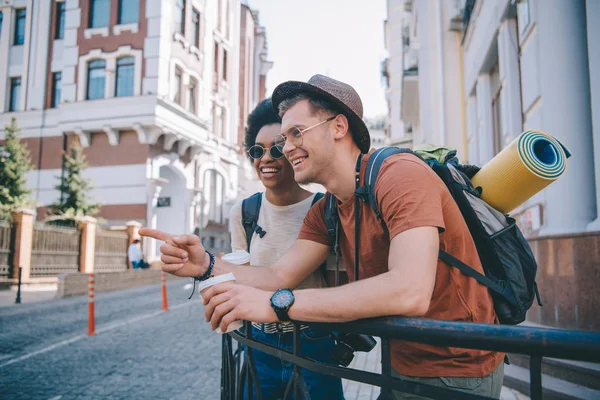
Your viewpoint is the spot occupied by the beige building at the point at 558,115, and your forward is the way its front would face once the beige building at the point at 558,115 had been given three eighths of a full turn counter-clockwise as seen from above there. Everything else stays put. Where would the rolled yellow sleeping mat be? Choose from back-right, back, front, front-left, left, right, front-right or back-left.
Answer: front-right

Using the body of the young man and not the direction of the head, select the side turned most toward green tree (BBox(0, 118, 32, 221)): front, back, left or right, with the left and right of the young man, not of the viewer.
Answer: right

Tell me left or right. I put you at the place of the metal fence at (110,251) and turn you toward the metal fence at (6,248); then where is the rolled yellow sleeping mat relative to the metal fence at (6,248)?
left

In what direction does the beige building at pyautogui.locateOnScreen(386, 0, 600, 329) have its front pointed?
to the viewer's left

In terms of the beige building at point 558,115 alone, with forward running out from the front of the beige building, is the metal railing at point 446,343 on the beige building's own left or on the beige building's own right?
on the beige building's own left

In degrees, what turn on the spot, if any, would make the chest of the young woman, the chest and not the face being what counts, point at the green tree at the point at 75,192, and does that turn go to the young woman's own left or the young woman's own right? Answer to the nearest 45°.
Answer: approximately 90° to the young woman's own right

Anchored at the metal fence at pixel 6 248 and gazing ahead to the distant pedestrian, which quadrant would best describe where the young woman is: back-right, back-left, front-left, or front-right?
back-right

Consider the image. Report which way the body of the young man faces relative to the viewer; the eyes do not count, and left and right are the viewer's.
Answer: facing the viewer and to the left of the viewer

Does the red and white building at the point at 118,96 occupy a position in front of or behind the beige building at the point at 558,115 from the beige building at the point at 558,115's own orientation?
in front

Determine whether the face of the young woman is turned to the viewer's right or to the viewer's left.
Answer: to the viewer's left
